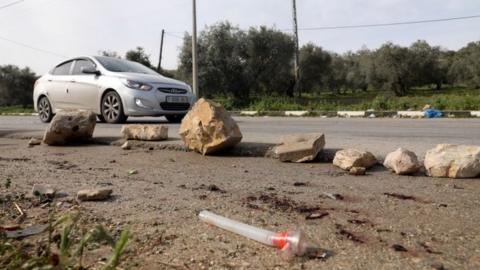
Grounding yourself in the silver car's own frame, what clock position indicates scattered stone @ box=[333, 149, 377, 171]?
The scattered stone is roughly at 1 o'clock from the silver car.

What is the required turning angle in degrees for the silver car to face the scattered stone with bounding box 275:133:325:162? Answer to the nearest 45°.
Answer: approximately 45° to its right

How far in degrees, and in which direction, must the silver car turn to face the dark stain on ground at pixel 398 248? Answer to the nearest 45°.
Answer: approximately 45° to its right

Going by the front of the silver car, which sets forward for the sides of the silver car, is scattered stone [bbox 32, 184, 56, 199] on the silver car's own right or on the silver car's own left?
on the silver car's own right

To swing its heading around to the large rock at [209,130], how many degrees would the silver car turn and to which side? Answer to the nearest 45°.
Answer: approximately 45° to its right

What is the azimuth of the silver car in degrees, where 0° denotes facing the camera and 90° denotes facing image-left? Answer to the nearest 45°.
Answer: approximately 315°

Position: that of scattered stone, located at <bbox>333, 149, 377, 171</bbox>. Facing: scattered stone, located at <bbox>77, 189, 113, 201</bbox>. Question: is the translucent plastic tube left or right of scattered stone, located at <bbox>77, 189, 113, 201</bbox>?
left

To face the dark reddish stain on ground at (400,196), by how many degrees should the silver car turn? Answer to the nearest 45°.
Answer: approximately 45° to its right

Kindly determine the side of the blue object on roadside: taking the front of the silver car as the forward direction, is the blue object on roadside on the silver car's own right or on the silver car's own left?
on the silver car's own left

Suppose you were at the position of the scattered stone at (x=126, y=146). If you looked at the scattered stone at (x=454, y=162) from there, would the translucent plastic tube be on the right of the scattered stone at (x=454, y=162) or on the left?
right

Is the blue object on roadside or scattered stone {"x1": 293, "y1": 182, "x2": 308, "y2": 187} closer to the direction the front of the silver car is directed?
the scattered stone

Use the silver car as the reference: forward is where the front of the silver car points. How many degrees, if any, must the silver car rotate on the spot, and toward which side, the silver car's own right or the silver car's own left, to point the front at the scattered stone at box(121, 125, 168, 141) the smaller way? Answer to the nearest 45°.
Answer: approximately 45° to the silver car's own right
